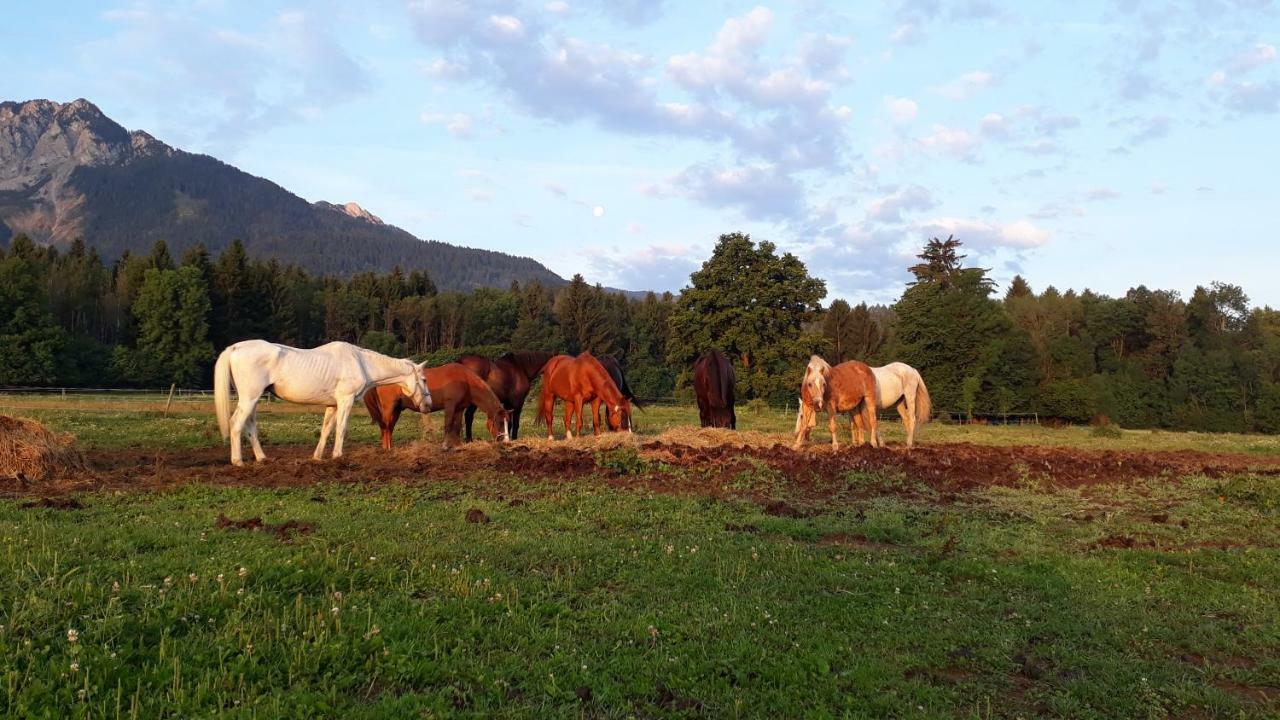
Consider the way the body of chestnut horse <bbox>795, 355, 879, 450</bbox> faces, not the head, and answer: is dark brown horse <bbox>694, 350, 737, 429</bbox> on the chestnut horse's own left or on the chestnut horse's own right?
on the chestnut horse's own right

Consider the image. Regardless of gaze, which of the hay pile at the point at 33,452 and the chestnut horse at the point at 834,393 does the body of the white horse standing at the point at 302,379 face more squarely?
the chestnut horse

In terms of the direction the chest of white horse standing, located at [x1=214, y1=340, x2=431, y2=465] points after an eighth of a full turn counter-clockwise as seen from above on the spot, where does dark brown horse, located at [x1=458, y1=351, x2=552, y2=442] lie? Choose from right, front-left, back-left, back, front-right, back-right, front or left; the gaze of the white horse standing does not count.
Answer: front

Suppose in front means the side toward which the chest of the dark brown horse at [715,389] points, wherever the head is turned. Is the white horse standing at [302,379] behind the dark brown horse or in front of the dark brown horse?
behind

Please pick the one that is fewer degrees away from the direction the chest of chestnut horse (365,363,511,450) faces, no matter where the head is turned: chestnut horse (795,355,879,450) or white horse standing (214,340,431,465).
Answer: the chestnut horse

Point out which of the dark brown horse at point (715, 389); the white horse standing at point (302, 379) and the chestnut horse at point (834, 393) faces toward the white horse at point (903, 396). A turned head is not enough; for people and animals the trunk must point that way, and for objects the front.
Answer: the white horse standing

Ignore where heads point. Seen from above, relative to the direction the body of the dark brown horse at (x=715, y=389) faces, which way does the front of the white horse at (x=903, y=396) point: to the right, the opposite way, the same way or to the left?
to the left

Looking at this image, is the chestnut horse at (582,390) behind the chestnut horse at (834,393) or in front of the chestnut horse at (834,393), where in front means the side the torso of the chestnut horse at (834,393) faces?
in front

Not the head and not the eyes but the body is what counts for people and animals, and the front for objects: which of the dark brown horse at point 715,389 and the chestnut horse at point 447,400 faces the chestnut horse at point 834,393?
the chestnut horse at point 447,400

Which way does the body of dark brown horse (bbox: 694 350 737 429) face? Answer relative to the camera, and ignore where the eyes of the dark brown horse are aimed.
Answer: away from the camera

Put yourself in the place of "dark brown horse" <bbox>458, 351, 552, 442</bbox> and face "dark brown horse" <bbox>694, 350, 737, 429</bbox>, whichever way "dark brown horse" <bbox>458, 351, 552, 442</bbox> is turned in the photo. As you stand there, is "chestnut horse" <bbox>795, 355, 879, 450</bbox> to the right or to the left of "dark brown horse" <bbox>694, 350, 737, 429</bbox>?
right

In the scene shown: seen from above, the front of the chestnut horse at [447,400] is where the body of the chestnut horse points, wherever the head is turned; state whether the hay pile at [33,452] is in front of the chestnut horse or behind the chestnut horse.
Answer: behind

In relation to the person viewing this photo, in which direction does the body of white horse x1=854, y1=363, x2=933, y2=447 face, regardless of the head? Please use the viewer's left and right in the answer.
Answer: facing to the left of the viewer

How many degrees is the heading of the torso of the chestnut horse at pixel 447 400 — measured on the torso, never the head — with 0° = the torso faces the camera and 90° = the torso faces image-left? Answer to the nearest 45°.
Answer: approximately 270°

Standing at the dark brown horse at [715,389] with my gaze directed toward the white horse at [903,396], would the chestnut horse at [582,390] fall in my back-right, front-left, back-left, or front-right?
back-right

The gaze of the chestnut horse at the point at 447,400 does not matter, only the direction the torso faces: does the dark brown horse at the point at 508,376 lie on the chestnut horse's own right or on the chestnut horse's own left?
on the chestnut horse's own left

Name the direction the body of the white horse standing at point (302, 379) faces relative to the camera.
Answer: to the viewer's right
